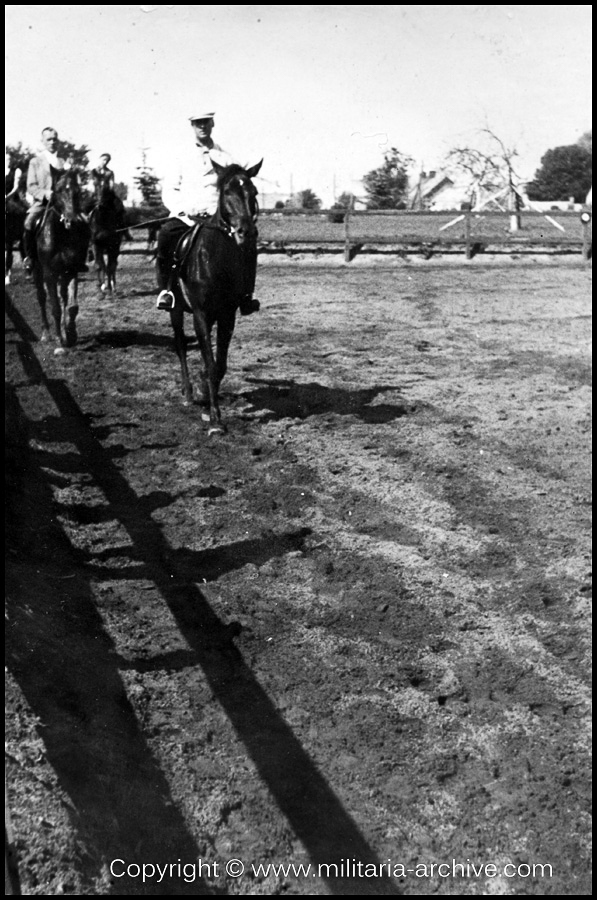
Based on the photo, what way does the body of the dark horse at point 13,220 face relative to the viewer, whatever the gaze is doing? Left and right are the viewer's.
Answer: facing the viewer and to the right of the viewer

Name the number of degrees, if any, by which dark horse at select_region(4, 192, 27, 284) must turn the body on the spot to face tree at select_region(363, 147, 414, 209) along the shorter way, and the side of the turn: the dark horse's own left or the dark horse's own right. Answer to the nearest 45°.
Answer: approximately 90° to the dark horse's own left

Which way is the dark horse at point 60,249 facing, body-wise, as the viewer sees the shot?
toward the camera

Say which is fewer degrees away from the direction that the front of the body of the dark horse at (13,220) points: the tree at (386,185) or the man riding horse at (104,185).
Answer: the man riding horse

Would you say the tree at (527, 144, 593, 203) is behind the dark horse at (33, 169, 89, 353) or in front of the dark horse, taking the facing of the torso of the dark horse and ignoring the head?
behind

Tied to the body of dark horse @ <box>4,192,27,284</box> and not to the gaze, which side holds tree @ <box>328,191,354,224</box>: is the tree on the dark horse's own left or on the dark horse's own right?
on the dark horse's own left

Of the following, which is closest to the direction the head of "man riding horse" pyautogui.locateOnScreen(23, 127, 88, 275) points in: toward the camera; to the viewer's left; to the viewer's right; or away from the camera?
toward the camera

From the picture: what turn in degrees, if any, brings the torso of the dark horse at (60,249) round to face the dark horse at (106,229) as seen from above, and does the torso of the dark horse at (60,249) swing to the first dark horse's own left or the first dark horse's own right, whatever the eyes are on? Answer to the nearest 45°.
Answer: approximately 180°

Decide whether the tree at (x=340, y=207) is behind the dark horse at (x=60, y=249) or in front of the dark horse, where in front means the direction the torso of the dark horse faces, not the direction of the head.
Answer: behind

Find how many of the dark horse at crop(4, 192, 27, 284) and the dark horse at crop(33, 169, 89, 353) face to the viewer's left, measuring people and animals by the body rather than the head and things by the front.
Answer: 0

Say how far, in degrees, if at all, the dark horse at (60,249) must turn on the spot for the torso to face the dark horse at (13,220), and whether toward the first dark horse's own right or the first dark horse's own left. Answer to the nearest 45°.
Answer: approximately 180°
